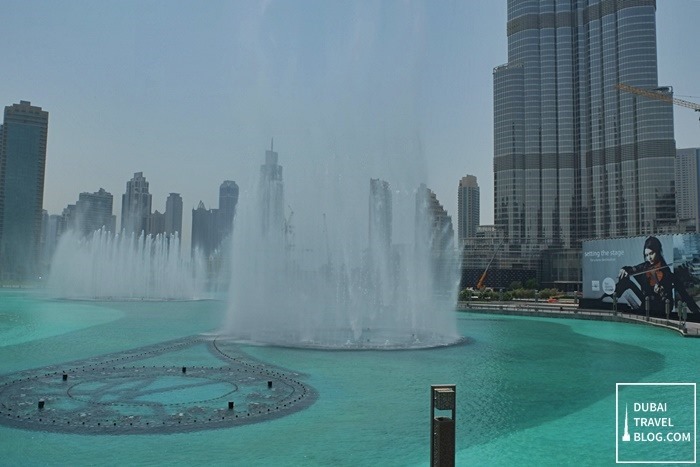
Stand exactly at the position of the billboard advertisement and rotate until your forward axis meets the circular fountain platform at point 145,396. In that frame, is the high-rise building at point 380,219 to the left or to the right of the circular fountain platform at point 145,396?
right

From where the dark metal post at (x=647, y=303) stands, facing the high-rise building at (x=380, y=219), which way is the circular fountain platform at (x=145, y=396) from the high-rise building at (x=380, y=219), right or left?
left

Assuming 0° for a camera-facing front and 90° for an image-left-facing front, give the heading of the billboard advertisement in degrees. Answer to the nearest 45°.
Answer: approximately 45°

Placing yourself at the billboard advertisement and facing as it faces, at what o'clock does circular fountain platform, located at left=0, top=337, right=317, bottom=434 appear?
The circular fountain platform is roughly at 11 o'clock from the billboard advertisement.
